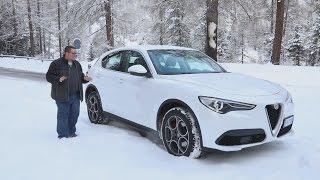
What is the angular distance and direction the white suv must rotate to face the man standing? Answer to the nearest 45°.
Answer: approximately 180°

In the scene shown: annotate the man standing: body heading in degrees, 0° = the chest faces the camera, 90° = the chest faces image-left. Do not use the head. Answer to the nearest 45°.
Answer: approximately 315°
